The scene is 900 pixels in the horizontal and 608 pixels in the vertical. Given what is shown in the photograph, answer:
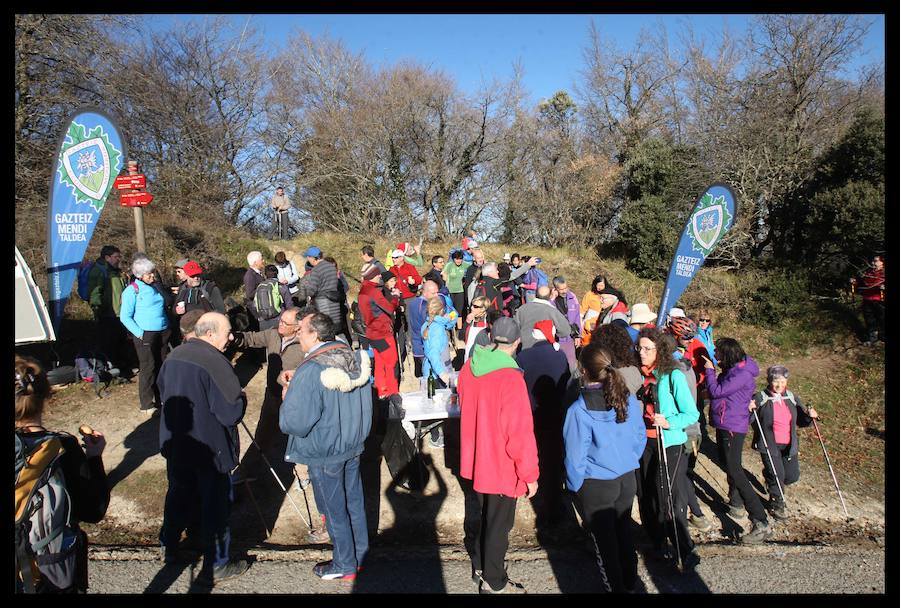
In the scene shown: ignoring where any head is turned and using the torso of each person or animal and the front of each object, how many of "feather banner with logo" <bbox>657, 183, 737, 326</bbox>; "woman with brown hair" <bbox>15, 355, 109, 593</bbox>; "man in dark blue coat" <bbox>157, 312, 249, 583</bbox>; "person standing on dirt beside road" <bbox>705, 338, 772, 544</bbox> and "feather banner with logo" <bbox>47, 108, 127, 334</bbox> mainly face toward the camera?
2

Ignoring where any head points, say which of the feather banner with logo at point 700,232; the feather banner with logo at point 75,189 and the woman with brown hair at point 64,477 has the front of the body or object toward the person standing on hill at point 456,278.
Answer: the woman with brown hair

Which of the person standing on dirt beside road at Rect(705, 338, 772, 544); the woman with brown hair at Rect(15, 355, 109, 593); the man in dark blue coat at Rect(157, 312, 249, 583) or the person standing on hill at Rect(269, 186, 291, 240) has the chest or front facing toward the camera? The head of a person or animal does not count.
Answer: the person standing on hill at Rect(269, 186, 291, 240)

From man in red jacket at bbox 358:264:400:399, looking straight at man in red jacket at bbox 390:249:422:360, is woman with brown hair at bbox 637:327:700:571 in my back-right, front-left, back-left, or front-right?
back-right

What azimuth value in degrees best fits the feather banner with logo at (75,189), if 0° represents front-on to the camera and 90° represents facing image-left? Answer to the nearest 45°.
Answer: approximately 0°

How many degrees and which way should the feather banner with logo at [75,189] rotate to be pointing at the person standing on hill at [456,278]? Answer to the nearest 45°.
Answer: approximately 90° to its left

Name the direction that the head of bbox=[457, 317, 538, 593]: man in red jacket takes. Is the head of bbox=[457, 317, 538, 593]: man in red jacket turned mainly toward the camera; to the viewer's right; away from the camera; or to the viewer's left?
away from the camera

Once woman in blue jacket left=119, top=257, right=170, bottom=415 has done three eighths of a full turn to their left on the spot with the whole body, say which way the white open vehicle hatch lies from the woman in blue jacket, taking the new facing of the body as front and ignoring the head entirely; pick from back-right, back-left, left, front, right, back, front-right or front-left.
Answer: back-left

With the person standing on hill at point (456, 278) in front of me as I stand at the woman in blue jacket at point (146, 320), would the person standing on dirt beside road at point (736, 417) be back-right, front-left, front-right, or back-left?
front-right

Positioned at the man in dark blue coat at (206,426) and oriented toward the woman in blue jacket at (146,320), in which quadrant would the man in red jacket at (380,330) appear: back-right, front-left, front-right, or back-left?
front-right

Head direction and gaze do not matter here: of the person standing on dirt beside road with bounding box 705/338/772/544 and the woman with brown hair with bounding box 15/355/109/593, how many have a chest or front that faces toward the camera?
0

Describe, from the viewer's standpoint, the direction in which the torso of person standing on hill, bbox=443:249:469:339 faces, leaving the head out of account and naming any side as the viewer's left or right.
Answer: facing the viewer

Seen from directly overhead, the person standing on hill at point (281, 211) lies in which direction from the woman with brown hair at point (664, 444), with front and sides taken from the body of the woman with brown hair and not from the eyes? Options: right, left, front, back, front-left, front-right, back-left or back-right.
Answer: right

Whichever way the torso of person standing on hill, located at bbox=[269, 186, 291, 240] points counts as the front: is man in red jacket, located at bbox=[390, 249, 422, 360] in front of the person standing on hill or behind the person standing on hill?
in front
